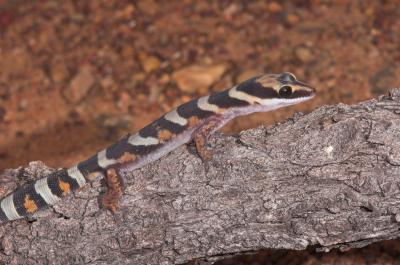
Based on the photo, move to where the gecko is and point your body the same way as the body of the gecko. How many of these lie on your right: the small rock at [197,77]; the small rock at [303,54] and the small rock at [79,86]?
0

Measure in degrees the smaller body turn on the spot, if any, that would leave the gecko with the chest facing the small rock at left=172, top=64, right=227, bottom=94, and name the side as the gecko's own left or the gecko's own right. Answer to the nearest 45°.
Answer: approximately 90° to the gecko's own left

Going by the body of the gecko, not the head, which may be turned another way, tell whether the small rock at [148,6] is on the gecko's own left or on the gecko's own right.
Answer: on the gecko's own left

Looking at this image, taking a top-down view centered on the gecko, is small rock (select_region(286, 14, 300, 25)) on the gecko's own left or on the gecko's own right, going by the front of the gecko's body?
on the gecko's own left

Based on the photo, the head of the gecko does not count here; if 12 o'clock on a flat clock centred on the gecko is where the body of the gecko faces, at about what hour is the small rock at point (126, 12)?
The small rock is roughly at 9 o'clock from the gecko.

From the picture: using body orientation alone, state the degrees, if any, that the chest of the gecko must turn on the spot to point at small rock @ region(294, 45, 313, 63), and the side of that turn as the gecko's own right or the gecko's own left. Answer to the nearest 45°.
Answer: approximately 45° to the gecko's own left

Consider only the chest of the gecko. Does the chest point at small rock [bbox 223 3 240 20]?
no

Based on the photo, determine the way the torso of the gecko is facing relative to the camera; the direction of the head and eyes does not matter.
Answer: to the viewer's right

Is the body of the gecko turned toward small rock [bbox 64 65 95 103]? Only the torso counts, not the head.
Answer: no

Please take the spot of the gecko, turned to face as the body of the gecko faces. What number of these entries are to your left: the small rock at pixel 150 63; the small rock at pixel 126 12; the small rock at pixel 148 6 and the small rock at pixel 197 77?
4

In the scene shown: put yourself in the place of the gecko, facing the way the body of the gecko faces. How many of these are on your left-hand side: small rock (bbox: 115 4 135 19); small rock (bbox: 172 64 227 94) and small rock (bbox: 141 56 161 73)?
3

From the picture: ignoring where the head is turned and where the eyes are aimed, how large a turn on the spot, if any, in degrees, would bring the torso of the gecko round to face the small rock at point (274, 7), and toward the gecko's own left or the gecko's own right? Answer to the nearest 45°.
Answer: approximately 45° to the gecko's own left
